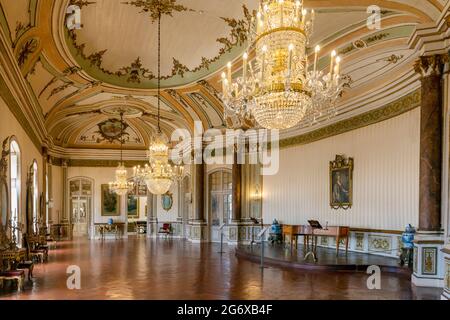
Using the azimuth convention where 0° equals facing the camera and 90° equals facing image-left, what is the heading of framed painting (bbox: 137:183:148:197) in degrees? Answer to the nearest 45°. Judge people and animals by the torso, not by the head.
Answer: approximately 0°

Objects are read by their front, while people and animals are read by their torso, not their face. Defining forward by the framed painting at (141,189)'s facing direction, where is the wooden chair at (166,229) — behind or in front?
in front

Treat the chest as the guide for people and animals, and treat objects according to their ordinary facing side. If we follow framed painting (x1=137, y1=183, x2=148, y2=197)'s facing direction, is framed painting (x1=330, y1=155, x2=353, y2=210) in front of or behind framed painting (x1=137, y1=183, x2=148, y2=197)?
in front

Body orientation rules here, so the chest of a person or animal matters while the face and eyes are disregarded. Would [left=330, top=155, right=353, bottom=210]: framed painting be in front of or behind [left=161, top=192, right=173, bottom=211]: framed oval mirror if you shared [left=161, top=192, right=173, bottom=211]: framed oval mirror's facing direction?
in front
